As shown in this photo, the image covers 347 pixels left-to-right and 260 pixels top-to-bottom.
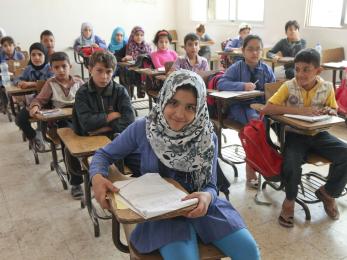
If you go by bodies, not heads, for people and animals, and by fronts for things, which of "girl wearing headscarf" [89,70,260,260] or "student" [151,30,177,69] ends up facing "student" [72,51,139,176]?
"student" [151,30,177,69]

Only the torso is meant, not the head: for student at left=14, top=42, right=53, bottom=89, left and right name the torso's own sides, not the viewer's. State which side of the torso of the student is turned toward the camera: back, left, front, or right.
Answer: front

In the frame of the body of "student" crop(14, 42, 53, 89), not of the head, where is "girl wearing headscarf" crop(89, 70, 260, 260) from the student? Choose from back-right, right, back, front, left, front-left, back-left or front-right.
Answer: front

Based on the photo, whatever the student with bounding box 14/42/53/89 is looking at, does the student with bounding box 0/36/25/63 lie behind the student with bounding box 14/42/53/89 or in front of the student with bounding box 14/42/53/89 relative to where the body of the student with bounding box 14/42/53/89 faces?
behind

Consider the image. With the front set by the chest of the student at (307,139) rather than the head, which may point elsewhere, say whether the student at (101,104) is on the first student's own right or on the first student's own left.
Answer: on the first student's own right

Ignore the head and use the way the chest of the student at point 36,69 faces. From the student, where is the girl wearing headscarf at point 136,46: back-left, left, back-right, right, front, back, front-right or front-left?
back-left

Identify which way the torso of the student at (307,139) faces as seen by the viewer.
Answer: toward the camera

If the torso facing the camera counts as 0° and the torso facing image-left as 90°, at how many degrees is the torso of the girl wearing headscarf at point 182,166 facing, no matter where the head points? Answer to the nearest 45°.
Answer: approximately 0°

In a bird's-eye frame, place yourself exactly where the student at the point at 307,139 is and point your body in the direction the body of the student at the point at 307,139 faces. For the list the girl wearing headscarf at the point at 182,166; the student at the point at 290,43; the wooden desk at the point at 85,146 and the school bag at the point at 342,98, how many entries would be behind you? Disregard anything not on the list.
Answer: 2

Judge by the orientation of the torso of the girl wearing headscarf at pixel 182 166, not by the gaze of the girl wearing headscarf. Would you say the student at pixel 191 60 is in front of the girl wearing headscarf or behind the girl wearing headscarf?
behind

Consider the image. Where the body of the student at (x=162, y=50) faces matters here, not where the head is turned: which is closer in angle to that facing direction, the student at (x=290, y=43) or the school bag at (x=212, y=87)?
the school bag

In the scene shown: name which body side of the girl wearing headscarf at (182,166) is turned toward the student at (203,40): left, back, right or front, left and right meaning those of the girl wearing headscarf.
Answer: back

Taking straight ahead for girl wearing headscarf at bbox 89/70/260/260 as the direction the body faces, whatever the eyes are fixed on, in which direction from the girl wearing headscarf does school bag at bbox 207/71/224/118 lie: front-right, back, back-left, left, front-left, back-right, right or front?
back

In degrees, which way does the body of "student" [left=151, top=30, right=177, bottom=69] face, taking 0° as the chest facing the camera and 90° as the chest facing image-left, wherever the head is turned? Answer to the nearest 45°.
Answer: approximately 0°
